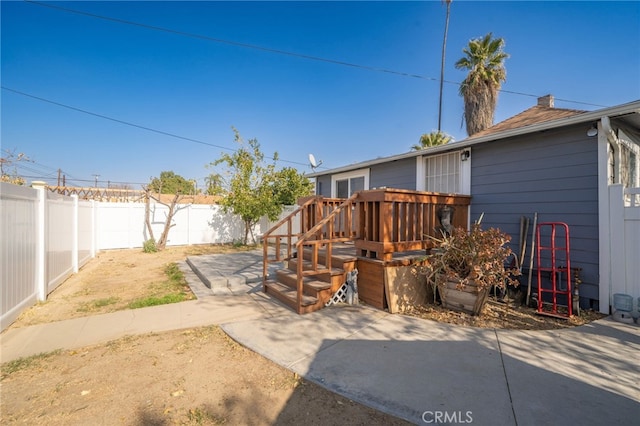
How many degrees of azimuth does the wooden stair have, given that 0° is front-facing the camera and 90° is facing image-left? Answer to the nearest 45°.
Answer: approximately 45°

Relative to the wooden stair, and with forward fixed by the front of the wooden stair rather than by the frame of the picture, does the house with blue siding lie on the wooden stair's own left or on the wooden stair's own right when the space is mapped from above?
on the wooden stair's own left

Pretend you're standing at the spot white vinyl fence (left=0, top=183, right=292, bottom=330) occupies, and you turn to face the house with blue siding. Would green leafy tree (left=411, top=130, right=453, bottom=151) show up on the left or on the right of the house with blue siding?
left

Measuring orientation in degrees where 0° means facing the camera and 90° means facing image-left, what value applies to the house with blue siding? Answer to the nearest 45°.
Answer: approximately 45°

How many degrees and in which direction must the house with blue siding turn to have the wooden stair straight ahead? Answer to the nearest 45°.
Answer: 0° — it already faces it

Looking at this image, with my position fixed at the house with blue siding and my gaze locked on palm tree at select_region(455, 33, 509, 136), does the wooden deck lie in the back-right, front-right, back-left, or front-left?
back-left

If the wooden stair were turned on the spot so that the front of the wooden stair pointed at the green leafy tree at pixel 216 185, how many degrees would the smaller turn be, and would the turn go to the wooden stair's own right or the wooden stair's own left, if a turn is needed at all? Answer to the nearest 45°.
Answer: approximately 90° to the wooden stair's own right

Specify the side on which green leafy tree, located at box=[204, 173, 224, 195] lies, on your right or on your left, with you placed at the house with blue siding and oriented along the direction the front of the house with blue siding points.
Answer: on your right

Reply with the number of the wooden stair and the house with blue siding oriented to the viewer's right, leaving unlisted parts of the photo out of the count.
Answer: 0

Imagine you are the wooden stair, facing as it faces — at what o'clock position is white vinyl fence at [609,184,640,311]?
The white vinyl fence is roughly at 8 o'clock from the wooden stair.

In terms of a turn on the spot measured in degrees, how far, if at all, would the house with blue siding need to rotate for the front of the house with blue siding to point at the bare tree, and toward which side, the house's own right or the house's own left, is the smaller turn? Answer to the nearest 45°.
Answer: approximately 45° to the house's own right

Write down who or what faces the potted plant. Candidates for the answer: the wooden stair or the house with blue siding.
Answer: the house with blue siding

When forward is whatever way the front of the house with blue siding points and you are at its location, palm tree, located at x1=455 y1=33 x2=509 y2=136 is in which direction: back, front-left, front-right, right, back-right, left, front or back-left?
back-right

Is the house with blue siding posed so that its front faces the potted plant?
yes
